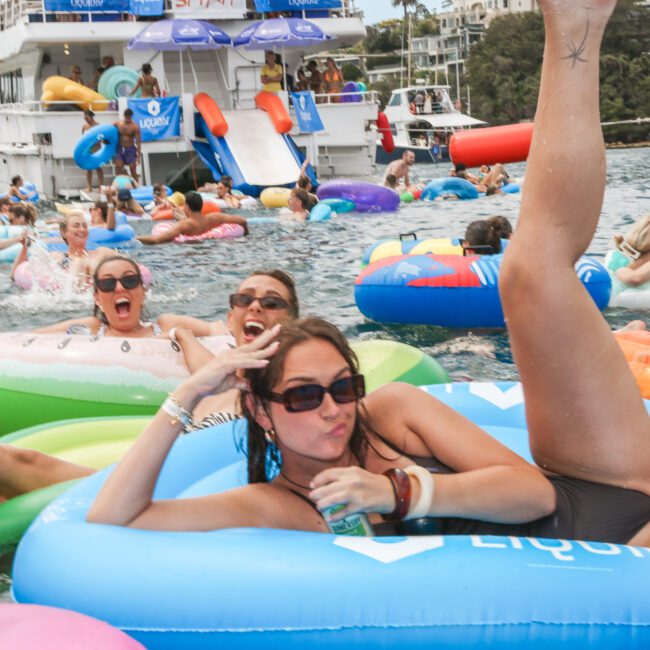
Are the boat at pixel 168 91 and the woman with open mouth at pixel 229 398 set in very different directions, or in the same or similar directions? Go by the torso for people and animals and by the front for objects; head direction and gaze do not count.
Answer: very different directions

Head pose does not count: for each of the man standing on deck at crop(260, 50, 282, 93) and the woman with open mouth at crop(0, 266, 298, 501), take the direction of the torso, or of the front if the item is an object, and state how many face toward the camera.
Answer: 2

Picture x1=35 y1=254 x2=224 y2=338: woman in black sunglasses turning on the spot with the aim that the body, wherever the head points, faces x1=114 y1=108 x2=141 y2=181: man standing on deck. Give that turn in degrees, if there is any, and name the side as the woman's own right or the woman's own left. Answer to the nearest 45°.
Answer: approximately 180°

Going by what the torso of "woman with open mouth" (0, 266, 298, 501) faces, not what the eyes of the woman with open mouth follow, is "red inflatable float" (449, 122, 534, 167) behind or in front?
behind

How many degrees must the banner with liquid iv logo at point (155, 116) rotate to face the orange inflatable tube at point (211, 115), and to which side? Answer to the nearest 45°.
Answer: approximately 90° to its left

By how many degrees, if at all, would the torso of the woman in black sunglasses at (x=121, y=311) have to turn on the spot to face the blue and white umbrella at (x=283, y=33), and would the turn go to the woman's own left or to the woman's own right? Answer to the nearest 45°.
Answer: approximately 180°

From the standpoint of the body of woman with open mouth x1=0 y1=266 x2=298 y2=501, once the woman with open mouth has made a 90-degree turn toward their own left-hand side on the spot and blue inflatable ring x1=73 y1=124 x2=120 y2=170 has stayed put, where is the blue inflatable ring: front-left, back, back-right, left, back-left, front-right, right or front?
left

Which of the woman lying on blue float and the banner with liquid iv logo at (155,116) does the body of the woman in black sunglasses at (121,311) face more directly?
the woman lying on blue float

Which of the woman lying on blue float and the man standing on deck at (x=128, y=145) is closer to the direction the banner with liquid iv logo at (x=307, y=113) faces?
the woman lying on blue float

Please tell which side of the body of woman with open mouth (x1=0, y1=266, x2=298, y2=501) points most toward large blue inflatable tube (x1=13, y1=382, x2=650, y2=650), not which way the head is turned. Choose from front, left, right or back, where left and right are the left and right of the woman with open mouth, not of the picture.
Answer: front
